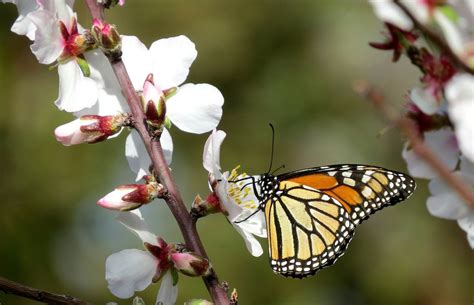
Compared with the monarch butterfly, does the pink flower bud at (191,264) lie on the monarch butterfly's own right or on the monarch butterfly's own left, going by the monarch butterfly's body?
on the monarch butterfly's own left

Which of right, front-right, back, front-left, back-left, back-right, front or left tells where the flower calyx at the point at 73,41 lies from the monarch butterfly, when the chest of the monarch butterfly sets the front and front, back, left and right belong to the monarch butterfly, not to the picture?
front-left

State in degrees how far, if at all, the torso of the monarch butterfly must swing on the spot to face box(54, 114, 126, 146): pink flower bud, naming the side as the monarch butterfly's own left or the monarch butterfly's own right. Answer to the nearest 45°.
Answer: approximately 45° to the monarch butterfly's own left

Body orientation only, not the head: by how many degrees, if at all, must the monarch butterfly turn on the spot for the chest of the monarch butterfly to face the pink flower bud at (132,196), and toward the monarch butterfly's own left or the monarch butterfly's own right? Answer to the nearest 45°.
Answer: approximately 45° to the monarch butterfly's own left

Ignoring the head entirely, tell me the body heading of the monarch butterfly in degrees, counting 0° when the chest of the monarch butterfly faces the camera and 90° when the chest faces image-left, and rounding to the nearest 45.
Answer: approximately 90°
